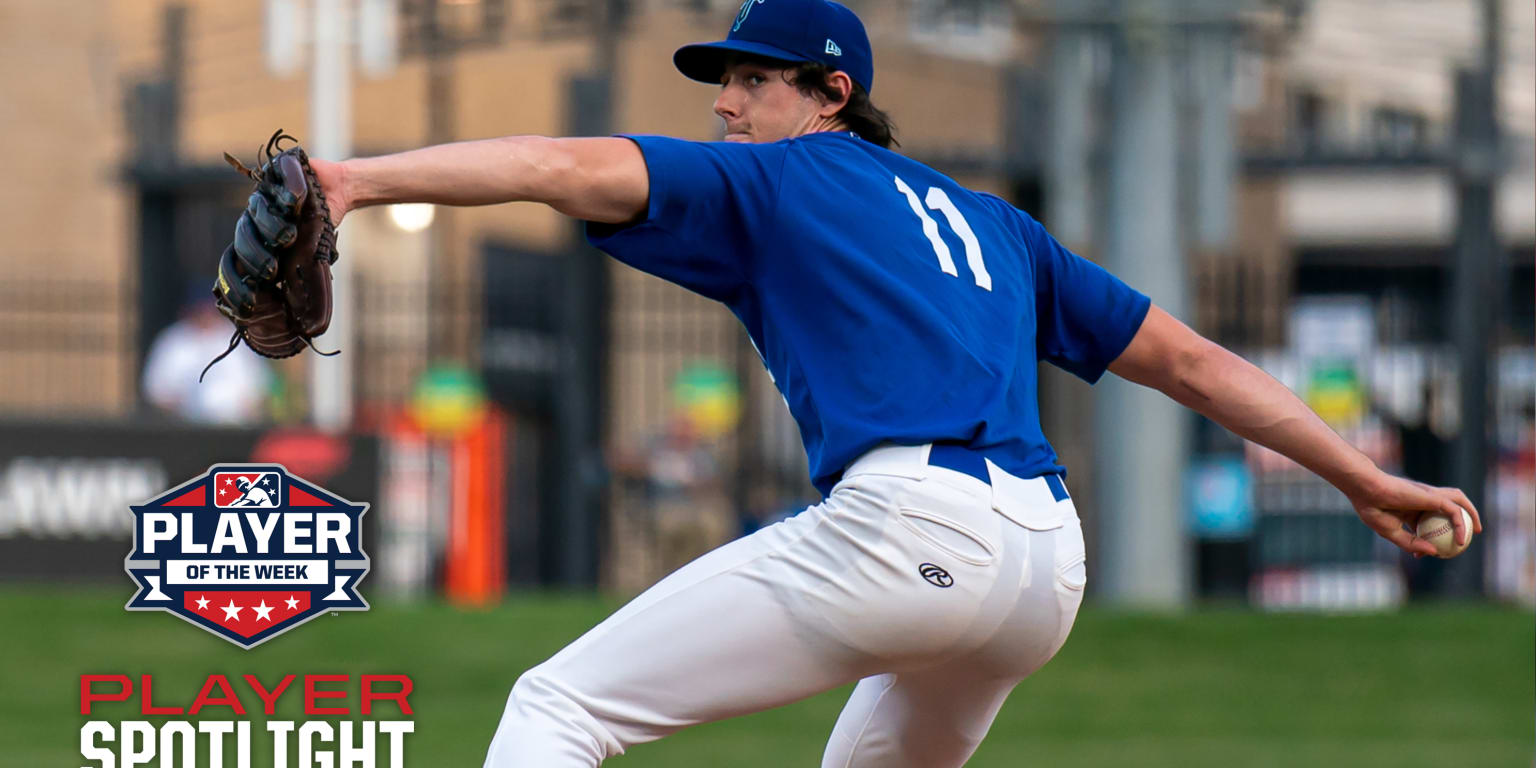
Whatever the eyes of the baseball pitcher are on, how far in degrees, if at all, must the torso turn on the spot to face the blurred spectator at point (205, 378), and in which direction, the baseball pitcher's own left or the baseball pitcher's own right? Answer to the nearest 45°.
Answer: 0° — they already face them

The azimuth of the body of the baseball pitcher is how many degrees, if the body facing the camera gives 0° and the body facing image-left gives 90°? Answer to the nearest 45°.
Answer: approximately 135°
